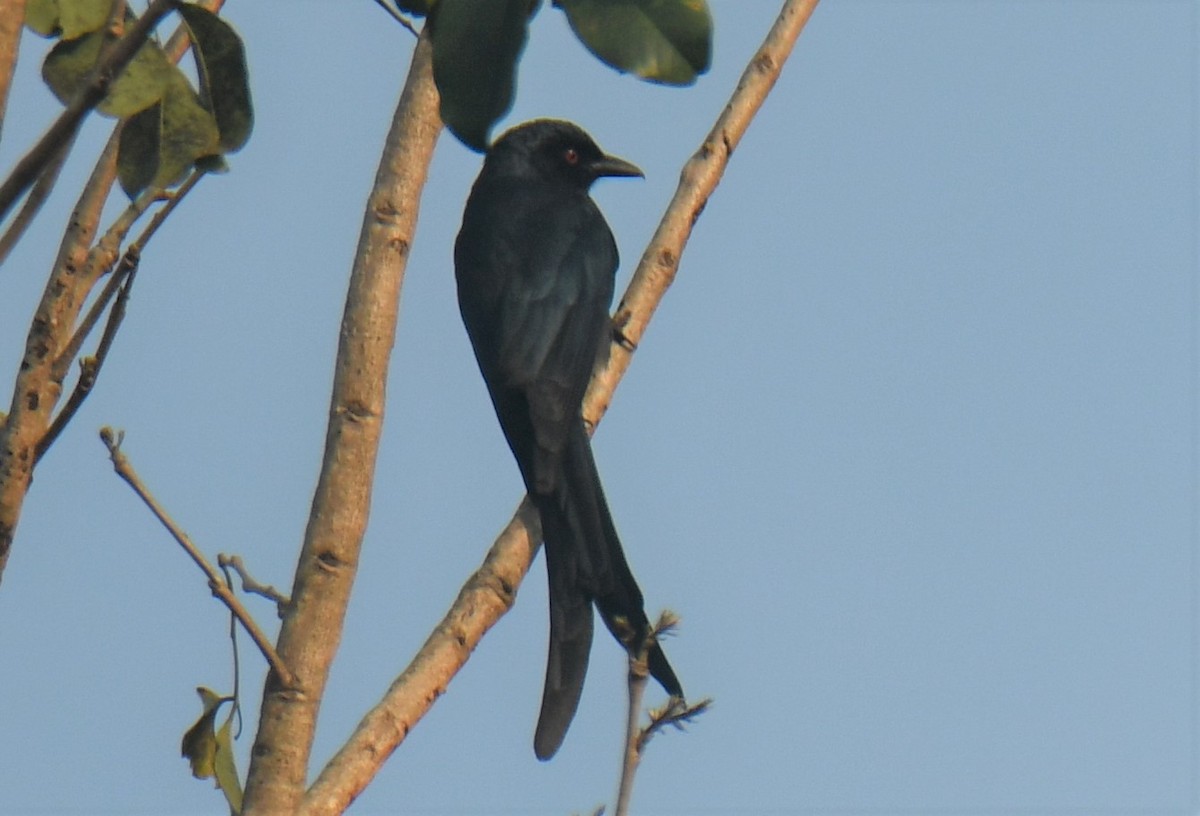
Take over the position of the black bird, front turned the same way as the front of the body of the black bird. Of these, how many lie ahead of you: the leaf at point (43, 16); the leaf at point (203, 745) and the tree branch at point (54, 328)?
0

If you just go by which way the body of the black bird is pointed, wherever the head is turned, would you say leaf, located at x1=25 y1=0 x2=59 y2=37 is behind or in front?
behind

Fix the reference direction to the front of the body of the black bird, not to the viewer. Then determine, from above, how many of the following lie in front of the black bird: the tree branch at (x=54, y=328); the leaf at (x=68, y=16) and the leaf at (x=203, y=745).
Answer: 0

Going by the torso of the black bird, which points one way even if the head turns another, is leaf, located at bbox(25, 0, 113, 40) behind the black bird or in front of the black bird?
behind

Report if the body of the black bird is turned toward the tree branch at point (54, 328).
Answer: no

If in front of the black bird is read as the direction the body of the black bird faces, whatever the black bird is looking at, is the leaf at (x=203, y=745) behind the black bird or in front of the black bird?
behind

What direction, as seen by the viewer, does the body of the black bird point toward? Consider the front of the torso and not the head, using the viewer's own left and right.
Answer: facing away from the viewer and to the right of the viewer
